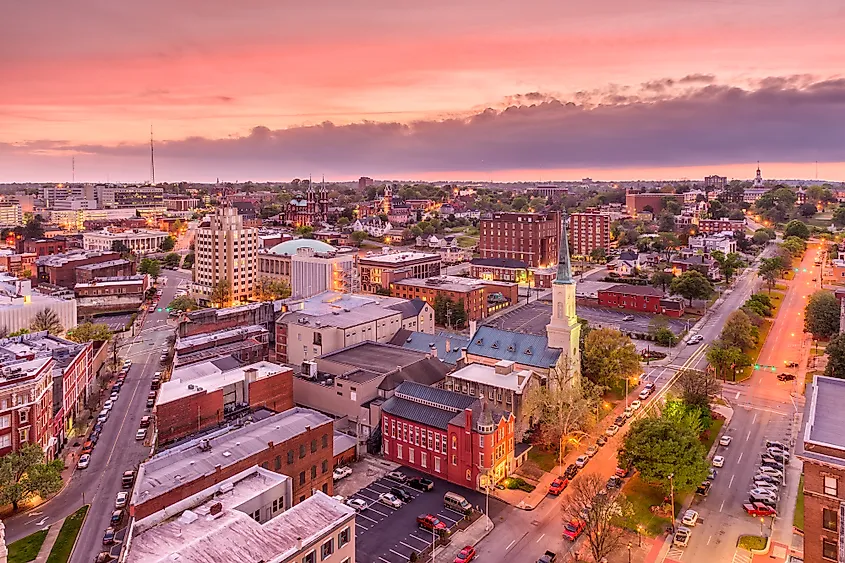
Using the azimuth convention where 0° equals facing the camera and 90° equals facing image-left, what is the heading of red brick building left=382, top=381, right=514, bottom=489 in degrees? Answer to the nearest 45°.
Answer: approximately 315°

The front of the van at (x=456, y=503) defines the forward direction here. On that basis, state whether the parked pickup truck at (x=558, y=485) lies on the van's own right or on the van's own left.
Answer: on the van's own left

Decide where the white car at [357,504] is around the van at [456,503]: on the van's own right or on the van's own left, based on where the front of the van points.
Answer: on the van's own right

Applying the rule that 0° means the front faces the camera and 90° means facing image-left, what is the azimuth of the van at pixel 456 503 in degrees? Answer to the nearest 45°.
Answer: approximately 315°

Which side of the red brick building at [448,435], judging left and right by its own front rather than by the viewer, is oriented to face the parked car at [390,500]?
right

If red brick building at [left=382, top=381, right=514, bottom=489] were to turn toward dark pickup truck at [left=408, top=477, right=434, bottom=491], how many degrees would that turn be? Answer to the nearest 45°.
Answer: approximately 90° to its right

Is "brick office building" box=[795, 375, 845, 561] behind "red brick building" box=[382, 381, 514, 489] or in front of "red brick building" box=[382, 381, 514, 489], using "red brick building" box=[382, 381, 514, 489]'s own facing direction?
in front

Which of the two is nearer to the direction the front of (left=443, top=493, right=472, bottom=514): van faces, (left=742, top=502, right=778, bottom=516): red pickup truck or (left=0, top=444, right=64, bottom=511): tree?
the red pickup truck

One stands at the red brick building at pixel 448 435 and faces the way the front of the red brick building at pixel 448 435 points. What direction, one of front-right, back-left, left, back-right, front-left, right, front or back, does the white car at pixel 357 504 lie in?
right

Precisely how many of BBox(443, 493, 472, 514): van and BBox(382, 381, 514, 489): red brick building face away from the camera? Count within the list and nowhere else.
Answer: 0

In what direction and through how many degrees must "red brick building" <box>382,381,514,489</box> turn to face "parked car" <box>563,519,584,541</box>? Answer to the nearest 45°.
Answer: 0° — it already faces it
